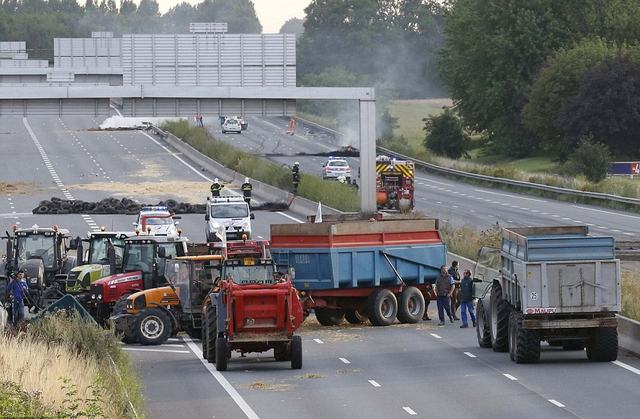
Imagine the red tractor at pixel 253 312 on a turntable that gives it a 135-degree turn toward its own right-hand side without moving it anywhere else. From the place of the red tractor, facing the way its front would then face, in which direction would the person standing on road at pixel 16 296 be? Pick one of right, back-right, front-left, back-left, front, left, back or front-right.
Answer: back-right

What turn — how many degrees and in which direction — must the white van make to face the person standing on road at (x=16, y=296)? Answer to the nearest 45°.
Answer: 0° — it already faces them

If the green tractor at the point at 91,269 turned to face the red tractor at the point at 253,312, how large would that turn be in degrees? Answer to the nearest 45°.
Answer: approximately 45° to its left

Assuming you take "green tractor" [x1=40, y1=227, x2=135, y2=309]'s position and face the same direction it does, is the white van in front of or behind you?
behind

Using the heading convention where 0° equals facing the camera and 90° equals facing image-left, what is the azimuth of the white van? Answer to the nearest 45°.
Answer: approximately 0°

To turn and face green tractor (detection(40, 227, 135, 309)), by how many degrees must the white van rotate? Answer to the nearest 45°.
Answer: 0° — it already faces it

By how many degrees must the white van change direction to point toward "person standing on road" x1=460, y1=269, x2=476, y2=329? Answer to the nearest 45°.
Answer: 0° — it already faces them

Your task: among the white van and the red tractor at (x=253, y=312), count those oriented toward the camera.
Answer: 2

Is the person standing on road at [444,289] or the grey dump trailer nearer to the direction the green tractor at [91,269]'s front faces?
the grey dump trailer

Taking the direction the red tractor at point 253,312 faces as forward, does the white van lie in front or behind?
behind

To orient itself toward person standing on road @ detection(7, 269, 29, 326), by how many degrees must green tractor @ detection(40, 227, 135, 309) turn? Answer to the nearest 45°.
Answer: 0° — it already faces them

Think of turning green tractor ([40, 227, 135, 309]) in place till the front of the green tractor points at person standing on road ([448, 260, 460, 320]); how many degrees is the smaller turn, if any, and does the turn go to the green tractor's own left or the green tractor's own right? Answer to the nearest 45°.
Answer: approximately 135° to the green tractor's own left

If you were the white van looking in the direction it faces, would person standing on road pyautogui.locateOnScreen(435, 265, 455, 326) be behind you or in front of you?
in front
